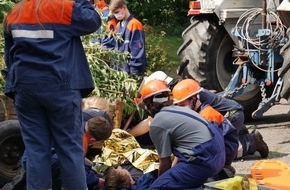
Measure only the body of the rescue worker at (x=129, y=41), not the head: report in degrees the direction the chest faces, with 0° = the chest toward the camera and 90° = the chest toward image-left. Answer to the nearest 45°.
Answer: approximately 45°

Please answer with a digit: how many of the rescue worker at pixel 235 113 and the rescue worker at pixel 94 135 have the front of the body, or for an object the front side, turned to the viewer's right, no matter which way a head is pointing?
1

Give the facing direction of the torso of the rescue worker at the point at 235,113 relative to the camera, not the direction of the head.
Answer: to the viewer's left

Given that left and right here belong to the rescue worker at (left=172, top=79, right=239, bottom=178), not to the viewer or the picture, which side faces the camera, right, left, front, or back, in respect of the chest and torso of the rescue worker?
left

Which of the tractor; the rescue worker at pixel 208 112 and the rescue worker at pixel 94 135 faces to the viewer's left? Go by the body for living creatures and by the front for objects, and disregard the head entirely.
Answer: the rescue worker at pixel 208 112

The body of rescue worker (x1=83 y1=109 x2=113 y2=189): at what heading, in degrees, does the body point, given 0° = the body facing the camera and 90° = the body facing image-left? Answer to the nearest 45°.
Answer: approximately 270°

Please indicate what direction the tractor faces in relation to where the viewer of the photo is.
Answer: facing away from the viewer and to the right of the viewer
